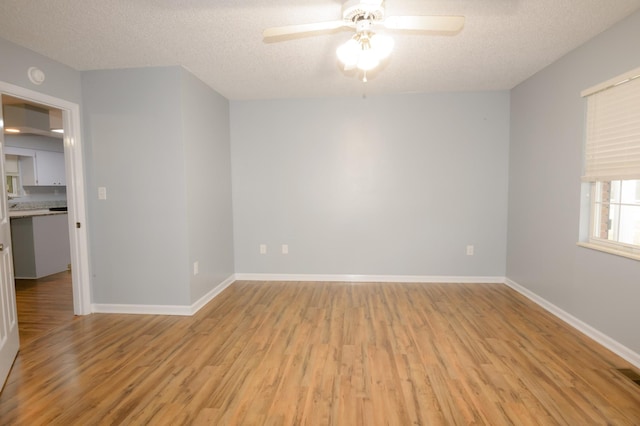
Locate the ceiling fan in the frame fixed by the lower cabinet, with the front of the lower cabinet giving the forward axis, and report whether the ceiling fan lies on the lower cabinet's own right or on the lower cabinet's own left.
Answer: on the lower cabinet's own left

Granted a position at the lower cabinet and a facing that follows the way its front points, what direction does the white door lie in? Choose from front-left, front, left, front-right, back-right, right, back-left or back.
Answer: front-left

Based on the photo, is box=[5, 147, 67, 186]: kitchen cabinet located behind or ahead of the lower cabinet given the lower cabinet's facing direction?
behind

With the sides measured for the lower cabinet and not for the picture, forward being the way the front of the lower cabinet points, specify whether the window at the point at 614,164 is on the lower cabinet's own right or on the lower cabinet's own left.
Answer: on the lower cabinet's own left

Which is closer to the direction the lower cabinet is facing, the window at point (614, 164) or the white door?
the white door
